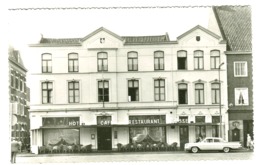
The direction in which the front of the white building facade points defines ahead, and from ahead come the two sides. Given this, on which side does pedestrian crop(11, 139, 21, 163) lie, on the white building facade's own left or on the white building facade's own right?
on the white building facade's own right

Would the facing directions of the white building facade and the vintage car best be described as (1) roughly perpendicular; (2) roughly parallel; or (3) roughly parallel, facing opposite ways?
roughly perpendicular

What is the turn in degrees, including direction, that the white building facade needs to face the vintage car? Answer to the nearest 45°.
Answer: approximately 90° to its left

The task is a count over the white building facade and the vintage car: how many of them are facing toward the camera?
1

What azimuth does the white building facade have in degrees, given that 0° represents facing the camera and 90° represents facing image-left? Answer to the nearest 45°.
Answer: approximately 0°

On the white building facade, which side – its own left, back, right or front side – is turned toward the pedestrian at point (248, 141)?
left
